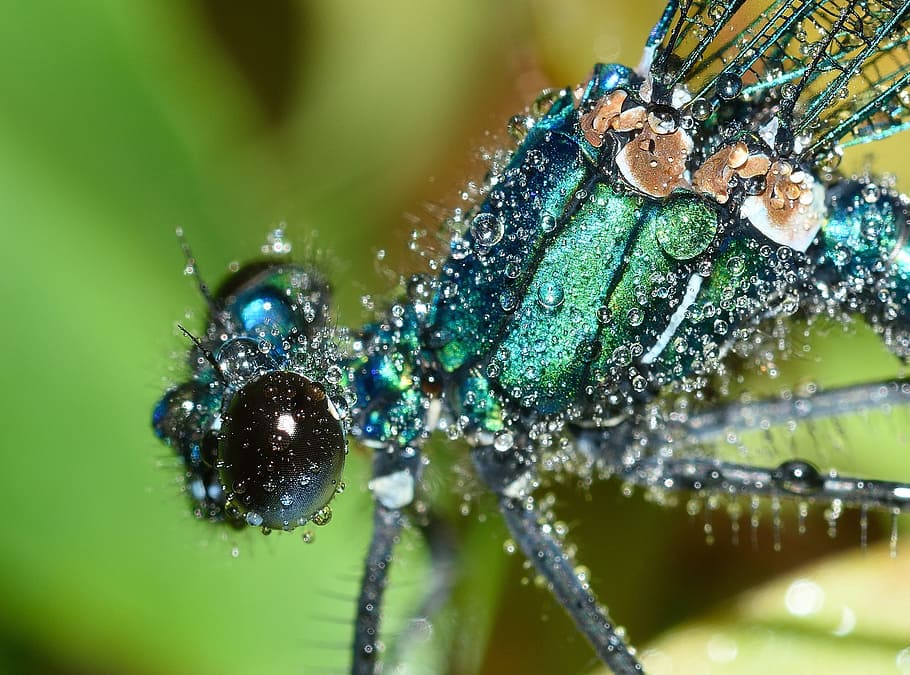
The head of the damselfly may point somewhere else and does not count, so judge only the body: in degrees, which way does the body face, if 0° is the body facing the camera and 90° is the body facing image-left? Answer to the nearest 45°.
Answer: approximately 90°
